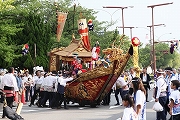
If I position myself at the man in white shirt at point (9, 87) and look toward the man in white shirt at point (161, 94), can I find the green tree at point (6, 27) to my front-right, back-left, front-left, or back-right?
back-left

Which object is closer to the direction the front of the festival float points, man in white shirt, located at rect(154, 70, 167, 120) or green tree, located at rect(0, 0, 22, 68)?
the man in white shirt

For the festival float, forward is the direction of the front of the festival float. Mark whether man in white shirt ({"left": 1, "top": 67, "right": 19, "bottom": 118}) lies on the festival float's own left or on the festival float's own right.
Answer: on the festival float's own right

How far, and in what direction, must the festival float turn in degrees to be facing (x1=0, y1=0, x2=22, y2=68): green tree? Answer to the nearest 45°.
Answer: approximately 180°

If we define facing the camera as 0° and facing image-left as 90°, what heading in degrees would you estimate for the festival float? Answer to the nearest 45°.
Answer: approximately 315°
